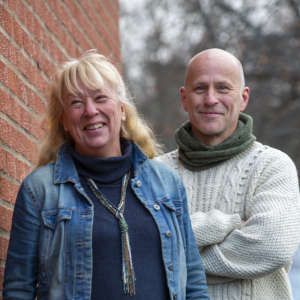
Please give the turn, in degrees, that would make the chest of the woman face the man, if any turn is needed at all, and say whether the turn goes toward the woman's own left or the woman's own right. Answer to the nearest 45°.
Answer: approximately 135° to the woman's own left

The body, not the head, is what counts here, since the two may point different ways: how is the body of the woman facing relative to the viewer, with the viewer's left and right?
facing the viewer
